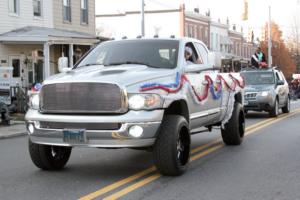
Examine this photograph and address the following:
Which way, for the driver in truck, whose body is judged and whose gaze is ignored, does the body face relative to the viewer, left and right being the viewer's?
facing the viewer and to the left of the viewer

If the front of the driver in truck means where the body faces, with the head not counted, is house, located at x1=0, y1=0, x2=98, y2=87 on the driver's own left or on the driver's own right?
on the driver's own right

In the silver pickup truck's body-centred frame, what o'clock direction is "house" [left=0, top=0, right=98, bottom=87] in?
The house is roughly at 4 o'clock from the silver pickup truck.

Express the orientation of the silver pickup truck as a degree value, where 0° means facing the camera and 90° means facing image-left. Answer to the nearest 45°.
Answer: approximately 45°
